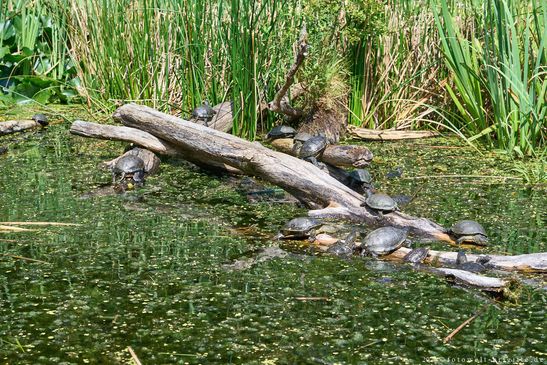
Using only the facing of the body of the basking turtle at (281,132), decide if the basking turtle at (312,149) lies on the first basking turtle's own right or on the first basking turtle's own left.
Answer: on the first basking turtle's own left

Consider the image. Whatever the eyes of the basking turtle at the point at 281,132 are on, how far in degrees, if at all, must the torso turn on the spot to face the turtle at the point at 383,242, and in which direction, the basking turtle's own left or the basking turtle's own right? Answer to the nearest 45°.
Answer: approximately 90° to the basking turtle's own left

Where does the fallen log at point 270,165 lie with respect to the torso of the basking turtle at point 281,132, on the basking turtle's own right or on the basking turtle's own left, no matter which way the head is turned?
on the basking turtle's own left

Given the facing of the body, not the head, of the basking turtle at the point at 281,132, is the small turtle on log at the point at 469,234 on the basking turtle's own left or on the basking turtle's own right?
on the basking turtle's own left

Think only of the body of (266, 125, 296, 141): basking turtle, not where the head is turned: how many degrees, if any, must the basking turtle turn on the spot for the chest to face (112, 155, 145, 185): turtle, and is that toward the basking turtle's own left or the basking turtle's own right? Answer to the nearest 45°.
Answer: approximately 45° to the basking turtle's own left

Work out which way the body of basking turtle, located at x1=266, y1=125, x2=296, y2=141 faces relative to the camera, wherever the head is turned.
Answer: to the viewer's left
